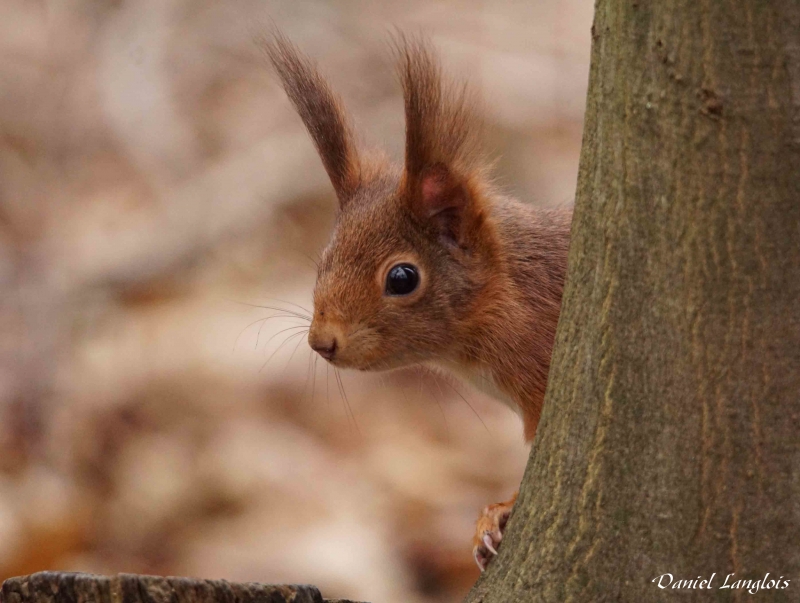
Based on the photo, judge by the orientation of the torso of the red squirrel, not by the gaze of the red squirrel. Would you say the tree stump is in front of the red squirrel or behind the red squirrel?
in front

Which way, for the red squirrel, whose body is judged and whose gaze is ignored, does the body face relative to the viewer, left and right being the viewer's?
facing the viewer and to the left of the viewer
